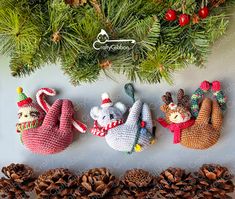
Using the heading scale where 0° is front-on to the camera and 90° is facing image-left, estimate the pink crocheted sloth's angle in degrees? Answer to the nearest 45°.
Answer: approximately 45°
